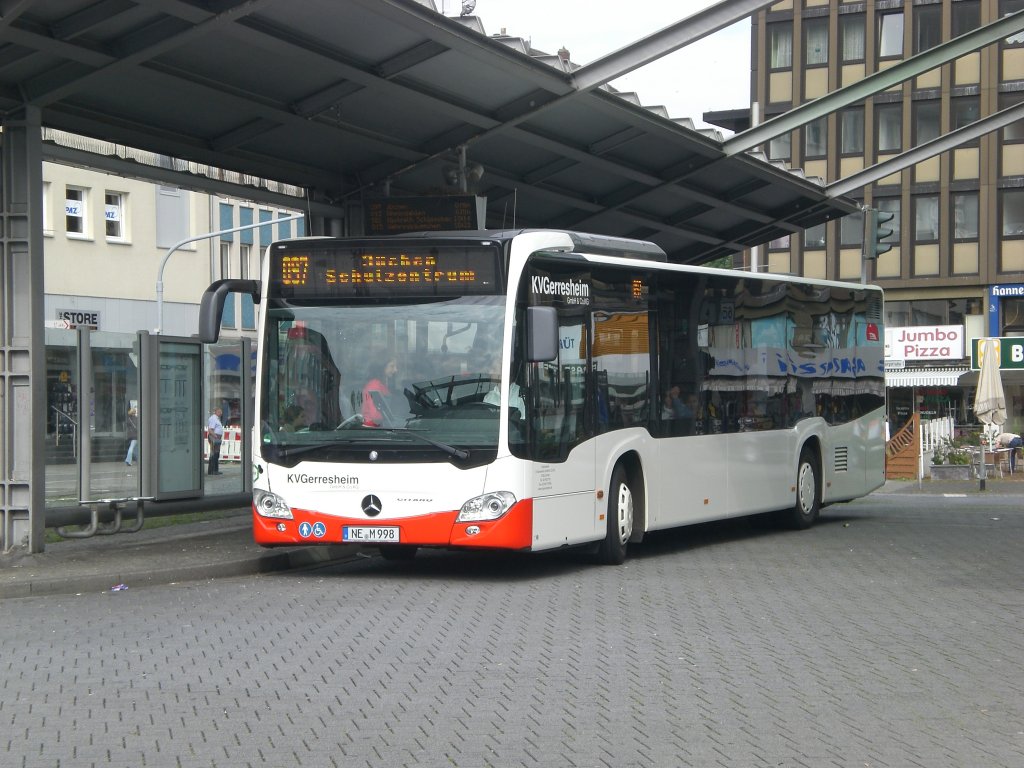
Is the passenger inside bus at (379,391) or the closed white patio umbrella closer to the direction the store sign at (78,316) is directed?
the passenger inside bus

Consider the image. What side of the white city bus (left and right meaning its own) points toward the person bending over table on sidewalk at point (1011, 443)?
back

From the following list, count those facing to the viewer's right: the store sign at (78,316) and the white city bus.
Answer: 0

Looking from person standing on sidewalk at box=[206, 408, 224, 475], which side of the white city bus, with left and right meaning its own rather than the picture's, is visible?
right

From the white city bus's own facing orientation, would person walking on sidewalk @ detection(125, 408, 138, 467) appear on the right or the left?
on its right

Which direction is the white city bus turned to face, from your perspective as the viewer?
facing the viewer and to the left of the viewer

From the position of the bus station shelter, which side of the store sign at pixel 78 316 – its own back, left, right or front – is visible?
front

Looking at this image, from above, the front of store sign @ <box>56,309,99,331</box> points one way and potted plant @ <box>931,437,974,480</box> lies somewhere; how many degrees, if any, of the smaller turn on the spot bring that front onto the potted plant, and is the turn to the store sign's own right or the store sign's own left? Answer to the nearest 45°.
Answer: approximately 45° to the store sign's own left

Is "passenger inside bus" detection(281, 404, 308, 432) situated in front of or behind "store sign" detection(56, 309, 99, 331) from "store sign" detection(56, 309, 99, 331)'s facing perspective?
in front

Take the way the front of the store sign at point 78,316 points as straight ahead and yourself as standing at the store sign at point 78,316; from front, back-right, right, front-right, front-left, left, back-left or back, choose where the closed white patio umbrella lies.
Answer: front-left

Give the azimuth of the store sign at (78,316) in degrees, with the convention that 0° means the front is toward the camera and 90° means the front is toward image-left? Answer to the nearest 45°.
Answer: approximately 0°
